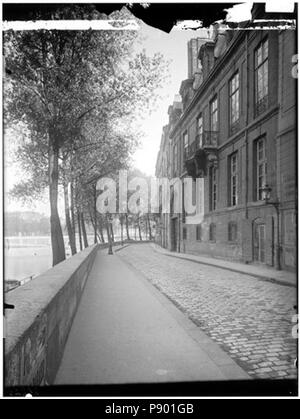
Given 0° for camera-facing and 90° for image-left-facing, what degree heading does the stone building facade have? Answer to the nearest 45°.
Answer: approximately 45°
